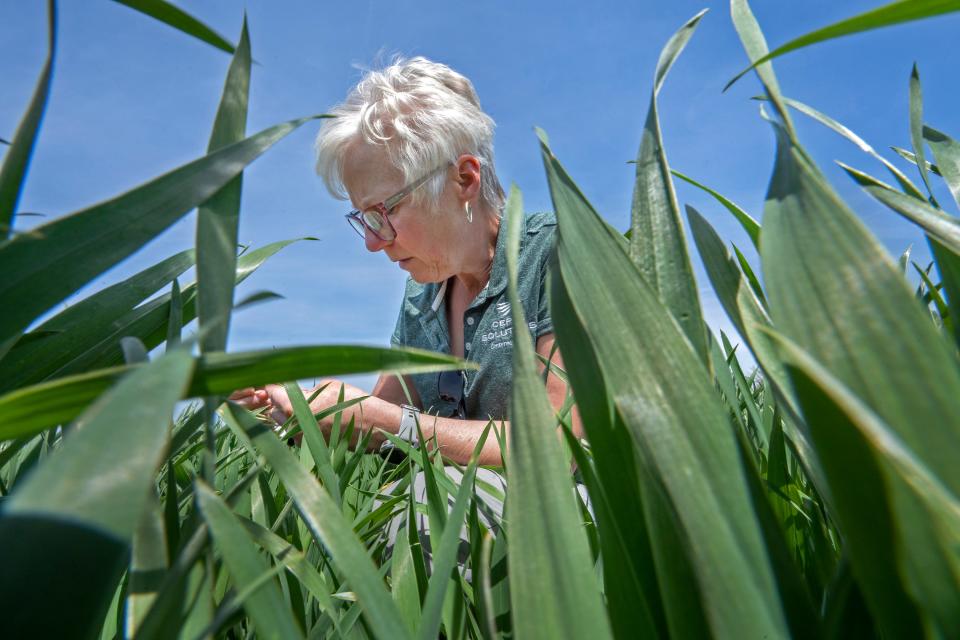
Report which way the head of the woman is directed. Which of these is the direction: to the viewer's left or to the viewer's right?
to the viewer's left

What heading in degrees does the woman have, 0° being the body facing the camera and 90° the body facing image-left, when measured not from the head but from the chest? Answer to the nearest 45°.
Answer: approximately 45°
